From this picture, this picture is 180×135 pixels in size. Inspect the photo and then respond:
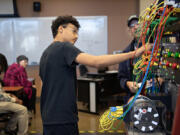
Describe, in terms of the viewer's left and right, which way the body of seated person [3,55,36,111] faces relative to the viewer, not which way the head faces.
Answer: facing to the right of the viewer

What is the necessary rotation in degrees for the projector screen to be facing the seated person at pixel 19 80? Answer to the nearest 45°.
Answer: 0° — it already faces them

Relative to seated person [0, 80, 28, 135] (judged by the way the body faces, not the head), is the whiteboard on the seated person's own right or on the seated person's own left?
on the seated person's own left

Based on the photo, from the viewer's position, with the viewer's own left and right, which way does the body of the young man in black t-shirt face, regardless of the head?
facing away from the viewer and to the right of the viewer

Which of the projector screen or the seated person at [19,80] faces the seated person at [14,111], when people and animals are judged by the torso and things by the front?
the projector screen

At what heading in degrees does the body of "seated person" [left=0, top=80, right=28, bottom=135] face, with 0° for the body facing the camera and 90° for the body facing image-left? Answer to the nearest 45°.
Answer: approximately 270°
